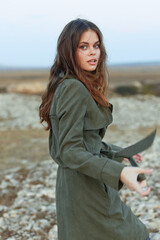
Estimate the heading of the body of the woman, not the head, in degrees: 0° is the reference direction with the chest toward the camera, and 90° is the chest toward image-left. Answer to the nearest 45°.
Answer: approximately 270°
